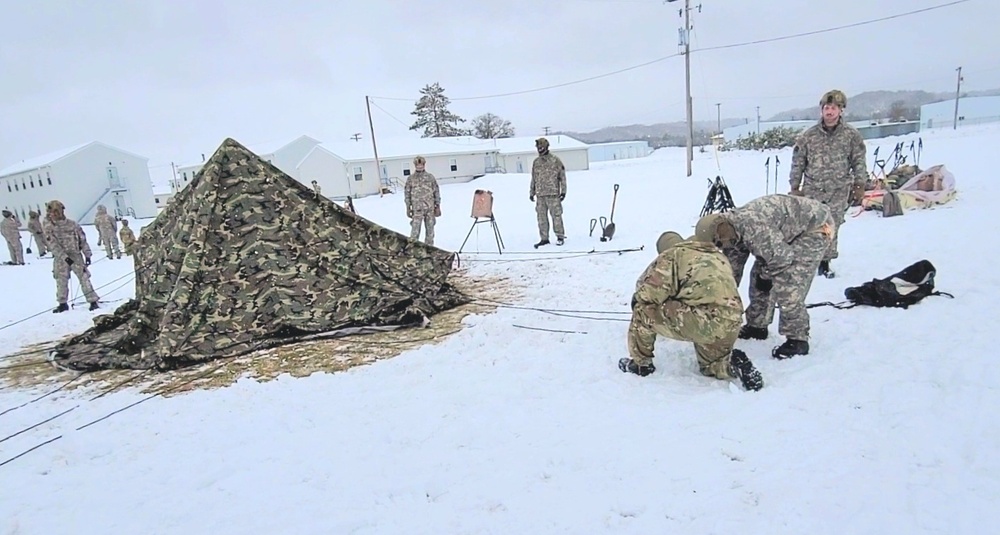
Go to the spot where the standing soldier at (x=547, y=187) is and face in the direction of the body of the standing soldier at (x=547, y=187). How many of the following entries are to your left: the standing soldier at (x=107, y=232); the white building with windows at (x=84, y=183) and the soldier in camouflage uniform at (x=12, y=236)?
0

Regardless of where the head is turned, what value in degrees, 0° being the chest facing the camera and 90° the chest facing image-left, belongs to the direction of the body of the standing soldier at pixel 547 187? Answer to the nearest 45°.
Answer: approximately 45°

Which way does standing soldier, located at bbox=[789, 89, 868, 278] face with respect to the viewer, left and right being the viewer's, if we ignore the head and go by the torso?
facing the viewer

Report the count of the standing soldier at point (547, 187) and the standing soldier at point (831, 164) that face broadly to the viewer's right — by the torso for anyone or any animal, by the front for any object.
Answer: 0

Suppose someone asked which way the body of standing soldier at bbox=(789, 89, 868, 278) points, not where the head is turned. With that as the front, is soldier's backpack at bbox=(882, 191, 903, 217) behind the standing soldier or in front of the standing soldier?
behind

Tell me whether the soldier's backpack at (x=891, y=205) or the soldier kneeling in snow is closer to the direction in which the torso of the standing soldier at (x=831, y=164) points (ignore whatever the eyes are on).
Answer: the soldier kneeling in snow

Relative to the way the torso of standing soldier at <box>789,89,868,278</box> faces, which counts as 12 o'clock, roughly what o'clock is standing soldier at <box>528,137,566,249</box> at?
standing soldier at <box>528,137,566,249</box> is roughly at 4 o'clock from standing soldier at <box>789,89,868,278</box>.

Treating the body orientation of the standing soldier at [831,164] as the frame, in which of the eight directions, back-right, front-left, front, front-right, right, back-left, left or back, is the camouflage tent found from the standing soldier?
front-right

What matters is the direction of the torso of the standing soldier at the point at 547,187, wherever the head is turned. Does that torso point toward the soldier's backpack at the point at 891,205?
no

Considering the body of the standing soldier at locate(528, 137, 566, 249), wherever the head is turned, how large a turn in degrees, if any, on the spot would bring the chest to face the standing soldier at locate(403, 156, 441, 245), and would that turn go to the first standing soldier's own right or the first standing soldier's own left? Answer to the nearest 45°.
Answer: approximately 45° to the first standing soldier's own right

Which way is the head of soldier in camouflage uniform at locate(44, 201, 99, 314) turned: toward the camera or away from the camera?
toward the camera

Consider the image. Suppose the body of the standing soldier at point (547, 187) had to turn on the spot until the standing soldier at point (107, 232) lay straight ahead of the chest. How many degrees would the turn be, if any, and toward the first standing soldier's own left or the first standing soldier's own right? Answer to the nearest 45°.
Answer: approximately 45° to the first standing soldier's own right

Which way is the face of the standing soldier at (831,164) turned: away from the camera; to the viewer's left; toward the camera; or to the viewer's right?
toward the camera

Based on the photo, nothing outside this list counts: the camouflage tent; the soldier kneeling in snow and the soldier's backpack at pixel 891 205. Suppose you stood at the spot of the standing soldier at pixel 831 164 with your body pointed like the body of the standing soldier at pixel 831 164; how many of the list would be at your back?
1

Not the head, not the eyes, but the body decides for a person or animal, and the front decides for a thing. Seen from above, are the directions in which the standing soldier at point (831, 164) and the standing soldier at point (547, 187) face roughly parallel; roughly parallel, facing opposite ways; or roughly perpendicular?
roughly parallel

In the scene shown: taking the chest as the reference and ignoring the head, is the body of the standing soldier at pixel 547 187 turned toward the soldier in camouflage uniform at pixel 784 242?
no

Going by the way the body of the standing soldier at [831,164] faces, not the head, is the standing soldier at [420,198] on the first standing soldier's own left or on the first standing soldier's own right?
on the first standing soldier's own right

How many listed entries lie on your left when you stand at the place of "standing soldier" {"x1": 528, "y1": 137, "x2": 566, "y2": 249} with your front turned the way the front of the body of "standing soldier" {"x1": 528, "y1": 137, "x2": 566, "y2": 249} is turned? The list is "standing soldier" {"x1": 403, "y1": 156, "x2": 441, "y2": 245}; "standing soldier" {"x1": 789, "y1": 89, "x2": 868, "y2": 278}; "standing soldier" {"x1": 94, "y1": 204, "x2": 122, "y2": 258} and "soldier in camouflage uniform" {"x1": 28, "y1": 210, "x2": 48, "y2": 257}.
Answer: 1

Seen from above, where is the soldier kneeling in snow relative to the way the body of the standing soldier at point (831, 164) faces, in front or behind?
in front

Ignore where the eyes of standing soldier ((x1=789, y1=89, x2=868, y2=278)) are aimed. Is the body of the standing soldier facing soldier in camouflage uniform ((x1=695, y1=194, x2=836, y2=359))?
yes
